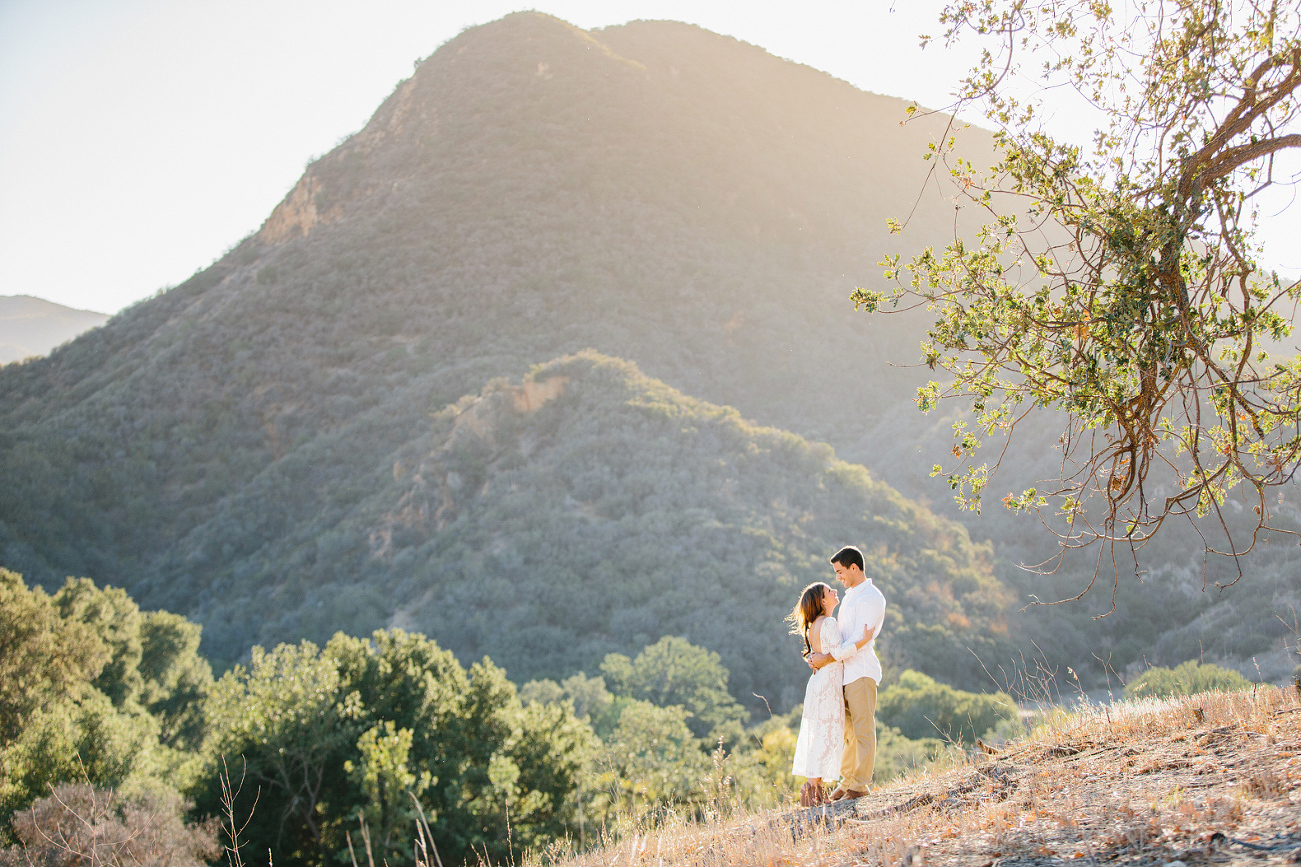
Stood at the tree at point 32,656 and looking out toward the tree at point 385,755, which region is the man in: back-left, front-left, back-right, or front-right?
front-right

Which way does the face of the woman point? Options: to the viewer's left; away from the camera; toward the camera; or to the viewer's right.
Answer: to the viewer's right

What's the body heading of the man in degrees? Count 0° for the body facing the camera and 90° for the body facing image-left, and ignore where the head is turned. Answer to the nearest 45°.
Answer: approximately 90°
